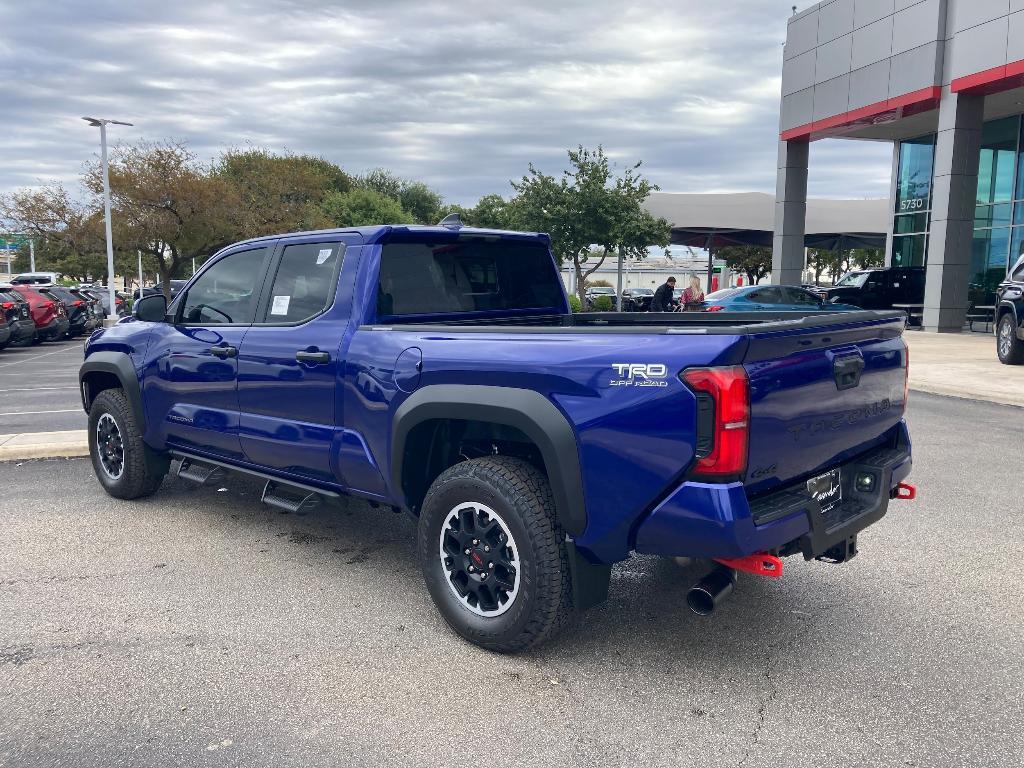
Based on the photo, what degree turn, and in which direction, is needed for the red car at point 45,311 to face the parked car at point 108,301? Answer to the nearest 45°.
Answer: approximately 90° to its right

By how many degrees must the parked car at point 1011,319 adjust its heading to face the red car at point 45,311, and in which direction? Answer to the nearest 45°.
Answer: approximately 45° to its right

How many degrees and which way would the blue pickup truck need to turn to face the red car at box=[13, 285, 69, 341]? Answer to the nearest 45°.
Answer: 0° — it already faces it

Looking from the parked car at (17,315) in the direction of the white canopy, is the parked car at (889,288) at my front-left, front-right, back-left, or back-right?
front-right

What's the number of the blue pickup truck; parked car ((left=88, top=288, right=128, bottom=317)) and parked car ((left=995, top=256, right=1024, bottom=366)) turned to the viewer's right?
0

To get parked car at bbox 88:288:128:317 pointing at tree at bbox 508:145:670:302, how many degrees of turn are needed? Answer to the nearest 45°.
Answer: approximately 180°

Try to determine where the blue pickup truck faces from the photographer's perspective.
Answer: facing away from the viewer and to the left of the viewer
